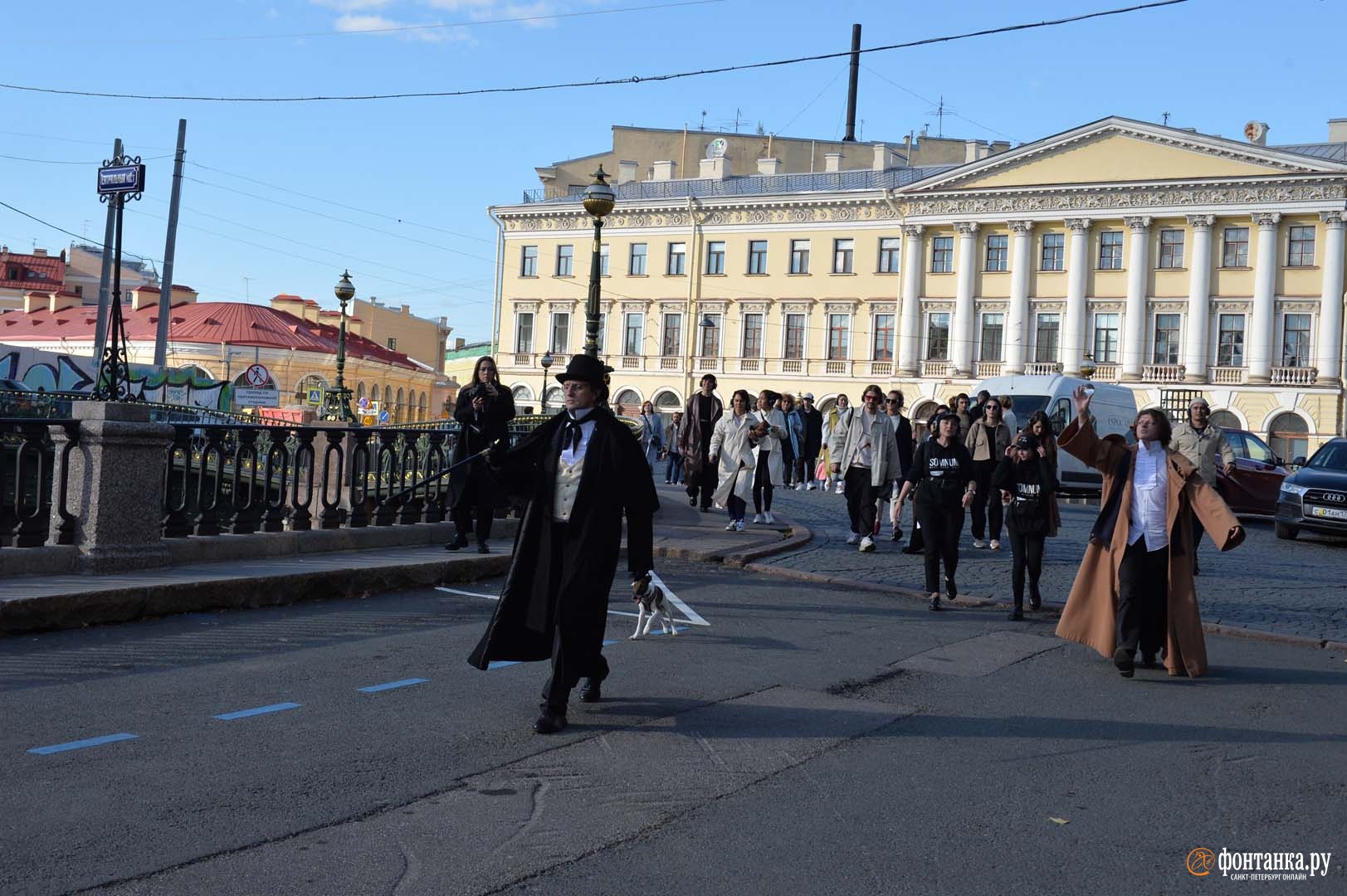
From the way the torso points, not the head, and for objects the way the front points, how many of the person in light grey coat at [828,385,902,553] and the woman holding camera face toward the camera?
2

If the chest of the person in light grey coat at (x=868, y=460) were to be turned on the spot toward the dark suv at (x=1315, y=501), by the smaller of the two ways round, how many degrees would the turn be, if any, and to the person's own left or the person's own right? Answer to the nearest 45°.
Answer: approximately 135° to the person's own left

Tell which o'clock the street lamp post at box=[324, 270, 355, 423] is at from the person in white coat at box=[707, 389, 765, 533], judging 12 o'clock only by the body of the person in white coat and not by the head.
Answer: The street lamp post is roughly at 5 o'clock from the person in white coat.

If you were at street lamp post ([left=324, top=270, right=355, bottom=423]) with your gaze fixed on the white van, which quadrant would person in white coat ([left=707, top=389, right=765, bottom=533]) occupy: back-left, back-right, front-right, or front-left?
front-right

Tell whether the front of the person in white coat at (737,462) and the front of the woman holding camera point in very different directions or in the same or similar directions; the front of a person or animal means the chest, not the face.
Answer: same or similar directions

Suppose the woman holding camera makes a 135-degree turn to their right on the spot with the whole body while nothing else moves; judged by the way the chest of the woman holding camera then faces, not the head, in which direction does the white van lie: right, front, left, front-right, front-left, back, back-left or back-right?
right

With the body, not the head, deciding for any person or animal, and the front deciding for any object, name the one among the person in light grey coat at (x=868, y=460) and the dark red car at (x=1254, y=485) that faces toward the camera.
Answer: the person in light grey coat

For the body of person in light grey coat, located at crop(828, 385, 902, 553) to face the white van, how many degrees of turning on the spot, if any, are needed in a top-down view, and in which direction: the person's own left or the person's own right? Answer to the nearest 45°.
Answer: approximately 180°

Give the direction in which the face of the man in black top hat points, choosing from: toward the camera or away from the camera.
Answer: toward the camera

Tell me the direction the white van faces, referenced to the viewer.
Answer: facing the viewer and to the left of the viewer

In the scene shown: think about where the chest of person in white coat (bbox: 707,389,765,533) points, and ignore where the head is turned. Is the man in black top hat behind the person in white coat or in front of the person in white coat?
in front

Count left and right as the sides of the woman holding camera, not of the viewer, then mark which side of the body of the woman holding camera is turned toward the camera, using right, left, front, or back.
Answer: front
